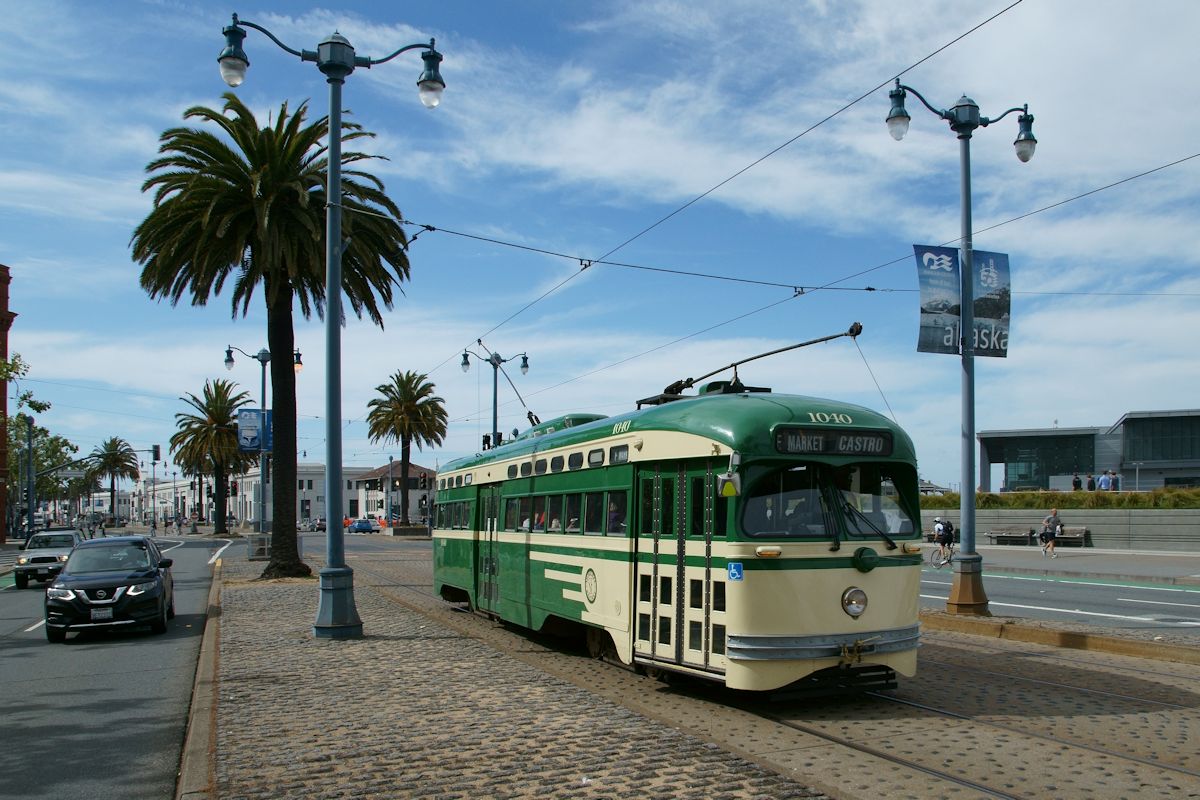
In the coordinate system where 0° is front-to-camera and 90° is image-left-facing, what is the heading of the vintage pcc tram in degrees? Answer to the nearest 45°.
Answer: approximately 315°

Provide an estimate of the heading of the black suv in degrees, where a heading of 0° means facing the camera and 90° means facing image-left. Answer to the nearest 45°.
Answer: approximately 0°

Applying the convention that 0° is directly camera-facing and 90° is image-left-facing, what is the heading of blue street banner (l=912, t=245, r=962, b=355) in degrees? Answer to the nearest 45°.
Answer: approximately 0°

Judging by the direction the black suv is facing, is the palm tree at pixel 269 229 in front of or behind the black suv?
behind

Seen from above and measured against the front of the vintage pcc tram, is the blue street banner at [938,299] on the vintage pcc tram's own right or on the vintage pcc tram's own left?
on the vintage pcc tram's own left

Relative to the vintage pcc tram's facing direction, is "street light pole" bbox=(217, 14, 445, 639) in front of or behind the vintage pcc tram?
behind

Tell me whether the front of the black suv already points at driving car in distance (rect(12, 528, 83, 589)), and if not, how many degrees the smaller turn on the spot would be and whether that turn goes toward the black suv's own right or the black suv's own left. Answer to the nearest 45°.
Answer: approximately 180°
